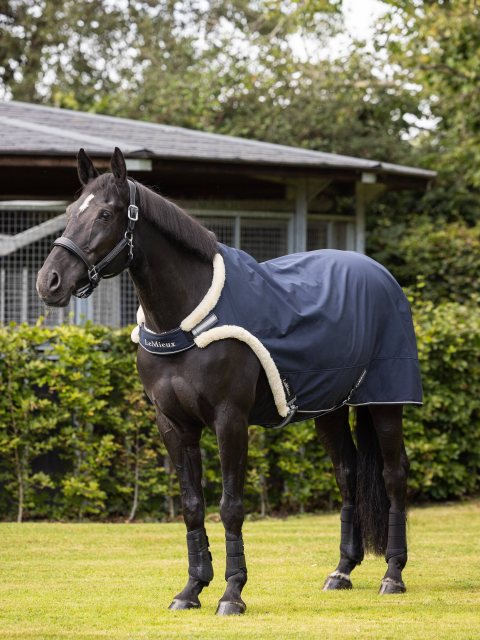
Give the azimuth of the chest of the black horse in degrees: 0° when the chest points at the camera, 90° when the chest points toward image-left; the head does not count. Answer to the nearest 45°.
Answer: approximately 45°

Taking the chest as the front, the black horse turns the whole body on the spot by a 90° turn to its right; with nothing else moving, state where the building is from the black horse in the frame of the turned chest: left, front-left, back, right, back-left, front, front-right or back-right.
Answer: front-right

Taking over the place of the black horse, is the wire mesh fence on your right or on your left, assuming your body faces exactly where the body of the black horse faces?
on your right
